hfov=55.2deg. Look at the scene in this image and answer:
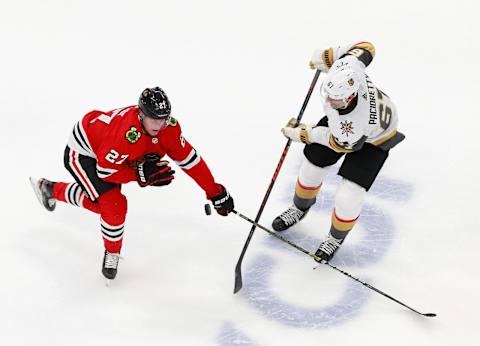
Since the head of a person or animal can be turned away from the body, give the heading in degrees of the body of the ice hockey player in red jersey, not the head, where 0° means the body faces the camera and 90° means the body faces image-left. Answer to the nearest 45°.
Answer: approximately 315°

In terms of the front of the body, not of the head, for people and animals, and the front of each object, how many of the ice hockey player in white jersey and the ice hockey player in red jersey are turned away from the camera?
0

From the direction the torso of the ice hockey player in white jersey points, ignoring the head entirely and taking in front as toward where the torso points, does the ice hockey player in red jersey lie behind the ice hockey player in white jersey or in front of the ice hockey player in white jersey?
in front

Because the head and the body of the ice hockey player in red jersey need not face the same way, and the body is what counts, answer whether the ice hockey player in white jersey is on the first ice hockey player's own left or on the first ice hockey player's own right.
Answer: on the first ice hockey player's own left

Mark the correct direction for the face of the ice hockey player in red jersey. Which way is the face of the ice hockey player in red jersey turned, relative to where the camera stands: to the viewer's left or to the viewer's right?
to the viewer's right
